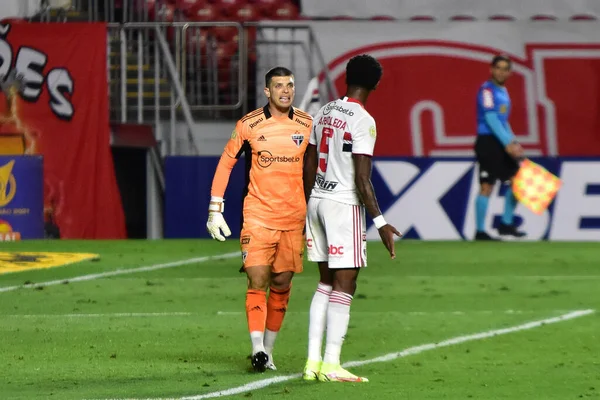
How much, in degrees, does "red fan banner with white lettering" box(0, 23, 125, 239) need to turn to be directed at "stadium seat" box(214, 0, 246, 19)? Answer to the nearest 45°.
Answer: approximately 135° to its left

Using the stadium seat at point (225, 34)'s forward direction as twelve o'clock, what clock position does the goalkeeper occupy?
The goalkeeper is roughly at 12 o'clock from the stadium seat.

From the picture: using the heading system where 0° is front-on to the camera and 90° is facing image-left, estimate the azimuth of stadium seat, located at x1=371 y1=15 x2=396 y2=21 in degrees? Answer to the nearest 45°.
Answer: approximately 0°

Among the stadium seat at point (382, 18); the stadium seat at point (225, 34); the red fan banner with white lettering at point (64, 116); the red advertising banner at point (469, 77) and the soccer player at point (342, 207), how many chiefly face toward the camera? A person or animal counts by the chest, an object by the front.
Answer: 4

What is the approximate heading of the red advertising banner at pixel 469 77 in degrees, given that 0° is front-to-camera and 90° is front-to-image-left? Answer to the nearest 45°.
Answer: approximately 0°

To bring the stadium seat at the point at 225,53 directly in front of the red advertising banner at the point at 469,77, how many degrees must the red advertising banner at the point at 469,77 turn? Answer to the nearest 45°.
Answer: approximately 90° to its right

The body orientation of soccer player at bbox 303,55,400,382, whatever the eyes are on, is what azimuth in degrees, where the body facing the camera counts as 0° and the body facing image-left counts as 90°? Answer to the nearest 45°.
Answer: approximately 225°
